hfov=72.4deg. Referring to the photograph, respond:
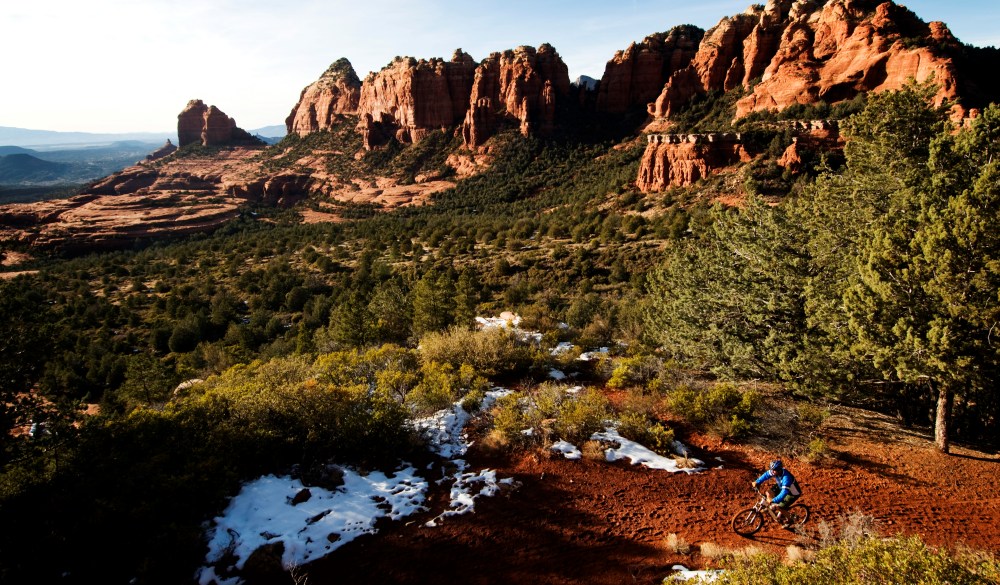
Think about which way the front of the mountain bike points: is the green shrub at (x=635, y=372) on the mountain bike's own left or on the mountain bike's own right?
on the mountain bike's own right

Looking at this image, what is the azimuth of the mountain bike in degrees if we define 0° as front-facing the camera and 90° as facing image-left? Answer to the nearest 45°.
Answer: approximately 90°

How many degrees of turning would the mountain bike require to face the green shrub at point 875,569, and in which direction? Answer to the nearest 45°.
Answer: approximately 90° to its left

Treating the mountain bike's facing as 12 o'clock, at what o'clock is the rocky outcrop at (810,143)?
The rocky outcrop is roughly at 3 o'clock from the mountain bike.

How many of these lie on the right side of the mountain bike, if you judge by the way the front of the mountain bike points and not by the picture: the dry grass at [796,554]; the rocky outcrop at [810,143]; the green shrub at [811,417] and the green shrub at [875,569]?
2

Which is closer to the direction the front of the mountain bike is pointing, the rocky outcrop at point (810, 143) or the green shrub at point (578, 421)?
the green shrub

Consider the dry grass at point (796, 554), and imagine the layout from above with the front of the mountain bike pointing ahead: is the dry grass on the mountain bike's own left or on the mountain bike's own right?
on the mountain bike's own left
